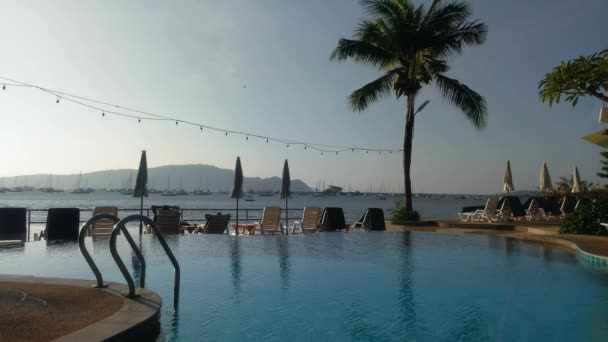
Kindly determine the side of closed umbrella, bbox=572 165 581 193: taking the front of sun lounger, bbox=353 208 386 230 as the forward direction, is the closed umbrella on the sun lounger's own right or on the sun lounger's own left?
on the sun lounger's own right

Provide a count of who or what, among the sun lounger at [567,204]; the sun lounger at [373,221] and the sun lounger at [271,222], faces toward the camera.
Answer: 0

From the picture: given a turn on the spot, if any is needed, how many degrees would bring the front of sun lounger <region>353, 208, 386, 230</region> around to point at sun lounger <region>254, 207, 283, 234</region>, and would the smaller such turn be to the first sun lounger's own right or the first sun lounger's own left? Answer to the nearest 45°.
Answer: approximately 90° to the first sun lounger's own left

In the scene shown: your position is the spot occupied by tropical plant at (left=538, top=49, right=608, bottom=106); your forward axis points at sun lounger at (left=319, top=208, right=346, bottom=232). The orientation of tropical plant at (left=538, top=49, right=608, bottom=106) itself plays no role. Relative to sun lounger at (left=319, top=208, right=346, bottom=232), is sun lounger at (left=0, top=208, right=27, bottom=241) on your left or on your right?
left

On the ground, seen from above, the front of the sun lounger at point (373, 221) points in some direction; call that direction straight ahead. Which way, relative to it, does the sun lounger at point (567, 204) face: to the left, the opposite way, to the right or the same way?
the same way

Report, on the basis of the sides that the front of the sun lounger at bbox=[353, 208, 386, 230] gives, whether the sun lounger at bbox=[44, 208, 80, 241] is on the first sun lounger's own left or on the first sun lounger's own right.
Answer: on the first sun lounger's own left

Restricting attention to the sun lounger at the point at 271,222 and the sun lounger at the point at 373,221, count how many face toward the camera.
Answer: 0

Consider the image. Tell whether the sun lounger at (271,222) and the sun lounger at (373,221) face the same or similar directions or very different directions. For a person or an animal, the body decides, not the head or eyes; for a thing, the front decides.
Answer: same or similar directions

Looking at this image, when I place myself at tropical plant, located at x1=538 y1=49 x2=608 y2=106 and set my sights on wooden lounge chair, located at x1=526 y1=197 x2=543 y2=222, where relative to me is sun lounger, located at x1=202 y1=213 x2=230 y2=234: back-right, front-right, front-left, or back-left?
front-left

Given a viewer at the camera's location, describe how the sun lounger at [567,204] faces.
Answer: facing away from the viewer and to the left of the viewer

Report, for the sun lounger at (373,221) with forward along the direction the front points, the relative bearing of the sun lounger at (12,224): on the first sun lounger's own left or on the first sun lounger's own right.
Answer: on the first sun lounger's own left
